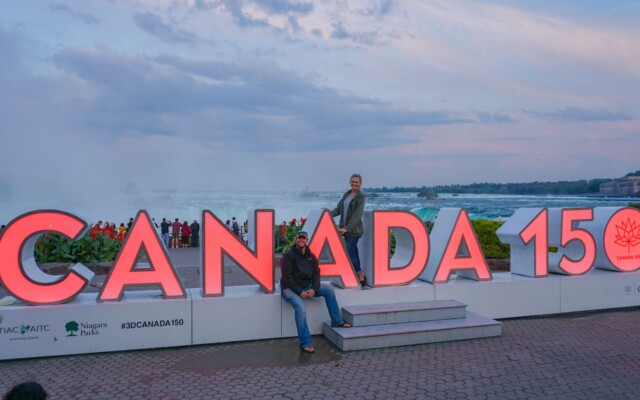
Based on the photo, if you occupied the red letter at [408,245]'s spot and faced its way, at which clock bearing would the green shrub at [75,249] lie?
The green shrub is roughly at 4 o'clock from the red letter.

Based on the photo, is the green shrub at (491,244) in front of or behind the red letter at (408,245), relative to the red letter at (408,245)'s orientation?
behind

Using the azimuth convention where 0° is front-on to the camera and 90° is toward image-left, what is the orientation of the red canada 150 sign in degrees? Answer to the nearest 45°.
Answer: approximately 0°

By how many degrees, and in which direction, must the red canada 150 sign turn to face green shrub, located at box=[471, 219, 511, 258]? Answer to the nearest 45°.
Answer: approximately 135° to its left

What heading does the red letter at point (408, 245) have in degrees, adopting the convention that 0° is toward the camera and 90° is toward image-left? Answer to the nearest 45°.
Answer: approximately 0°

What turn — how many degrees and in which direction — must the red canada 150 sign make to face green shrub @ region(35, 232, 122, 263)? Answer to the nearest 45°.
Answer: approximately 135° to its right

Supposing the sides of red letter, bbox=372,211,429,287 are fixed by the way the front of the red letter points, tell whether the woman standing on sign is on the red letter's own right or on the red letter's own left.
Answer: on the red letter's own right
